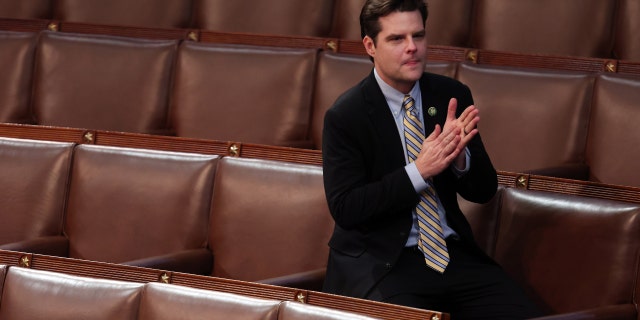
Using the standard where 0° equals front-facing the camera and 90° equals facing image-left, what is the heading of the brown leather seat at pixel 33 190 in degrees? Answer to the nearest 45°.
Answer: approximately 45°

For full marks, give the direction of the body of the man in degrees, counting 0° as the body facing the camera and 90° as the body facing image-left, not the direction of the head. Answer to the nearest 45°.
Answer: approximately 315°

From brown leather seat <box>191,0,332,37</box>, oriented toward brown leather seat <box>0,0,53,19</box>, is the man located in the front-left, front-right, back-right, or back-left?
back-left
